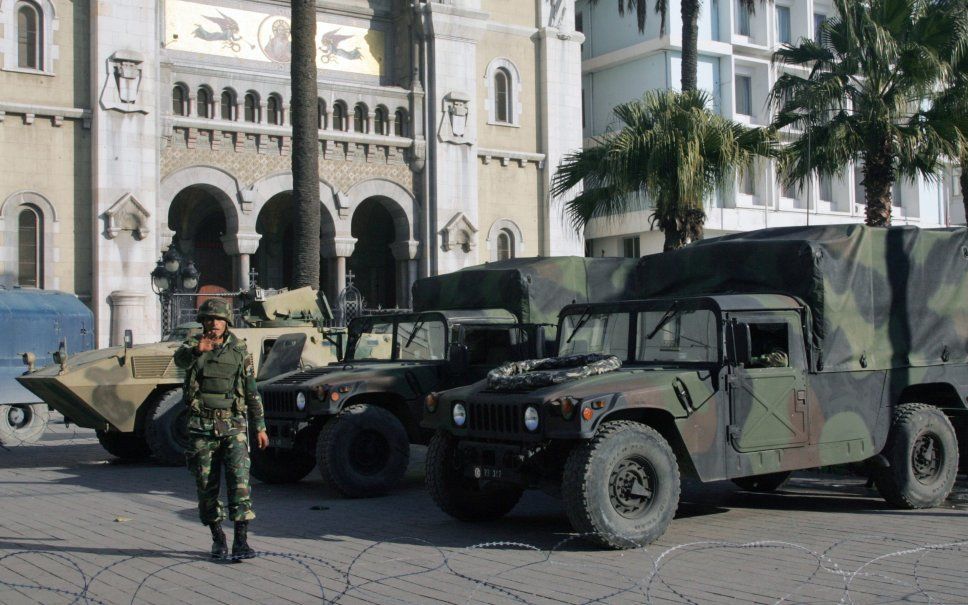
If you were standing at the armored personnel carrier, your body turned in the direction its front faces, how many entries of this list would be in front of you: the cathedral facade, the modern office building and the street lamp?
0

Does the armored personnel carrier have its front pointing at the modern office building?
no

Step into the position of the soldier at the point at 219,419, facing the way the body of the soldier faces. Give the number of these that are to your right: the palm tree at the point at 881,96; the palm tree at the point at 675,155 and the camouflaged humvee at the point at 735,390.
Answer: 0

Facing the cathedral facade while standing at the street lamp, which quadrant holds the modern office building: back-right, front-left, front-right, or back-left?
front-right

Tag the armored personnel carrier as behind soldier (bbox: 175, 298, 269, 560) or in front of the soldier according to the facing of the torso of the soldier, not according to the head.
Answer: behind

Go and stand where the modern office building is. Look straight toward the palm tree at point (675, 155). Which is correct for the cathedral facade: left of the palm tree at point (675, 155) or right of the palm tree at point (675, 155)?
right

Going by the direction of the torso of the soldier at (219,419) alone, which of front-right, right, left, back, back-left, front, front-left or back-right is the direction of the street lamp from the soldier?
back

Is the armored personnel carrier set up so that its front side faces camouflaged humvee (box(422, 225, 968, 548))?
no

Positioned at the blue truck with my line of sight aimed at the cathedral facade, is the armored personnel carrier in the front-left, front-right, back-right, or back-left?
back-right

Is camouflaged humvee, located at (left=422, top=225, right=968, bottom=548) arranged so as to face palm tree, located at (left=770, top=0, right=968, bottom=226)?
no

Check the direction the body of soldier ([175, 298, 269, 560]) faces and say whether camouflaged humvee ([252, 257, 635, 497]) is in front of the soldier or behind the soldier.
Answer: behind

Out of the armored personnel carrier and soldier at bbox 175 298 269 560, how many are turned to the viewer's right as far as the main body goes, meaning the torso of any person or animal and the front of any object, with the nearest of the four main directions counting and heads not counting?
0

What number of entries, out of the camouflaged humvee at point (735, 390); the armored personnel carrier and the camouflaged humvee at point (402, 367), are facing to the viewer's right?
0

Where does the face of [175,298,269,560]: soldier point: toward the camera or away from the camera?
toward the camera

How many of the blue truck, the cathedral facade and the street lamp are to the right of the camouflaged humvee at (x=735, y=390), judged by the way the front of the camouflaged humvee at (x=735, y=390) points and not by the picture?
3

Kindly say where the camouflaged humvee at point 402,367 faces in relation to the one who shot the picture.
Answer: facing the viewer and to the left of the viewer

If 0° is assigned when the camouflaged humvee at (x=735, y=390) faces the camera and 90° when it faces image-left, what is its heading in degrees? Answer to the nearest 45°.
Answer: approximately 45°

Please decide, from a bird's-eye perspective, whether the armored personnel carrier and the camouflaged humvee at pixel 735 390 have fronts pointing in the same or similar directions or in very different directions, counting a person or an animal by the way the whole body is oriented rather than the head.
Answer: same or similar directions

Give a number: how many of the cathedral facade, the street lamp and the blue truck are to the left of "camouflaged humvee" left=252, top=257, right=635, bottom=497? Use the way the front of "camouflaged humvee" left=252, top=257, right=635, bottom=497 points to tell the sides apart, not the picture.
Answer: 0

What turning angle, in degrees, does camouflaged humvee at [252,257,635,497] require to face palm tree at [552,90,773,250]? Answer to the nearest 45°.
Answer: approximately 180°

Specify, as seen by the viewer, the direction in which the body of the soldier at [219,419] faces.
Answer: toward the camera
